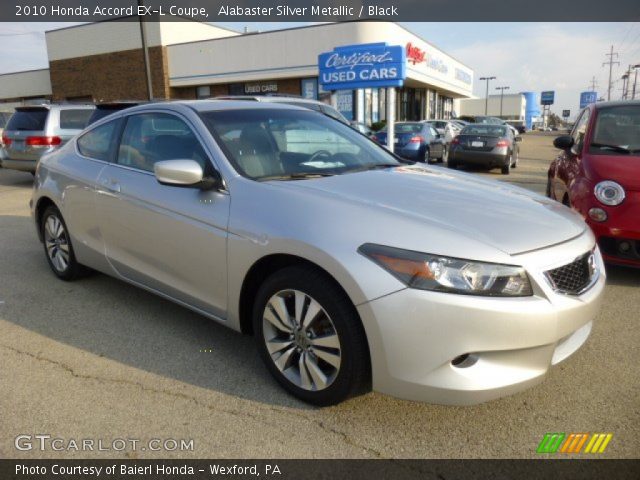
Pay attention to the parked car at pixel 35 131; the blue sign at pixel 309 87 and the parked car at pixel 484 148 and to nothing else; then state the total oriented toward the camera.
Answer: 1

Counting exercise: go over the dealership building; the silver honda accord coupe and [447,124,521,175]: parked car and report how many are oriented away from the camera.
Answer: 1

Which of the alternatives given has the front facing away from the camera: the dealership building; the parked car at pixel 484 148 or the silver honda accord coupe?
the parked car

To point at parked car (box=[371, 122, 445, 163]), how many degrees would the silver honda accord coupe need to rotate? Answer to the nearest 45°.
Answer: approximately 135° to its left

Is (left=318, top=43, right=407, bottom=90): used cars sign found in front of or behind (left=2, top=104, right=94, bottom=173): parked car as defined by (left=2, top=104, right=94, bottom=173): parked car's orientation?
in front

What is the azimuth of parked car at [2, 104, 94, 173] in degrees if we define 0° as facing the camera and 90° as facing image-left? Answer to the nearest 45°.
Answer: approximately 225°

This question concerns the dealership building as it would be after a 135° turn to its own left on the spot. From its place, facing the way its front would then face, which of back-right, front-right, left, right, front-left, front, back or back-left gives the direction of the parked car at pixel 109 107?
back

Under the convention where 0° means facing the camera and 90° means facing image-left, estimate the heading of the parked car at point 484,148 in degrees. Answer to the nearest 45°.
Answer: approximately 180°

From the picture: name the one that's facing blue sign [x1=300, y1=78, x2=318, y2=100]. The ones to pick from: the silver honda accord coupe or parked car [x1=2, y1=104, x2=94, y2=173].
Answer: the parked car

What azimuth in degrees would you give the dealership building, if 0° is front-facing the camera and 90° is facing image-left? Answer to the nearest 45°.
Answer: approximately 315°

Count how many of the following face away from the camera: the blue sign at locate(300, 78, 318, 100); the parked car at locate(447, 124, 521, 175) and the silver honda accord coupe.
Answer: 1

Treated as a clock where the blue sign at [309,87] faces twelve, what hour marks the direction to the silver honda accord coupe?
The silver honda accord coupe is roughly at 12 o'clock from the blue sign.

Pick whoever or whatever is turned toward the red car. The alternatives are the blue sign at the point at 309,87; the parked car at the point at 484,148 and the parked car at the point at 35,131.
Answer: the blue sign

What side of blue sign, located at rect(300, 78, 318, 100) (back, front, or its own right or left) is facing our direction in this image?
front
